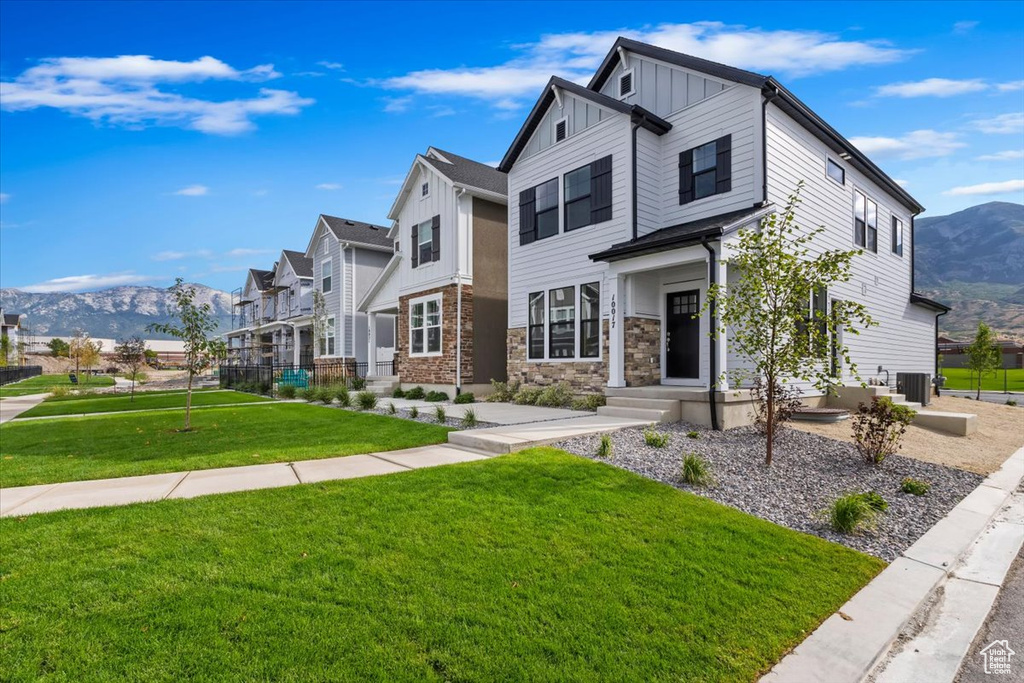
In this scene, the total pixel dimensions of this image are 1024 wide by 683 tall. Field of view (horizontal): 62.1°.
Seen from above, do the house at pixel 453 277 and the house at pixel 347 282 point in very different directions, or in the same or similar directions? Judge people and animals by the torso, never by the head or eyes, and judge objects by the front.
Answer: same or similar directions

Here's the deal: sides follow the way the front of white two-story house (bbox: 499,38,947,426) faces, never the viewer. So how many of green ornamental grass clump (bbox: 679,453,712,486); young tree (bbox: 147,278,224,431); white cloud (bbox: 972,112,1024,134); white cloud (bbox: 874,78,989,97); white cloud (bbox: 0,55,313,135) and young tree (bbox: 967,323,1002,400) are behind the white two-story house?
3

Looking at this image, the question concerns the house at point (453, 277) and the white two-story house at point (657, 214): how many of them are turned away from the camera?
0

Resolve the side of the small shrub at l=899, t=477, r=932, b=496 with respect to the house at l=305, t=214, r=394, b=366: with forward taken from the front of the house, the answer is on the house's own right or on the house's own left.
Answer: on the house's own left

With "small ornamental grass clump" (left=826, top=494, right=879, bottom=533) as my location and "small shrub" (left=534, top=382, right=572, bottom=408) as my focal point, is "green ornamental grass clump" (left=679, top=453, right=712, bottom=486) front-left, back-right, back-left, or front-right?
front-left

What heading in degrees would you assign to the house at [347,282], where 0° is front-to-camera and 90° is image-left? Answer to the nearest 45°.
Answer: approximately 45°

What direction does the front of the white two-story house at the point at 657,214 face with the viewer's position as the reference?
facing the viewer and to the left of the viewer

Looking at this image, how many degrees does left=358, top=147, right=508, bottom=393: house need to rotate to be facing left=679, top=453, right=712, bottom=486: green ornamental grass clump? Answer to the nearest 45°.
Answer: approximately 45° to its left

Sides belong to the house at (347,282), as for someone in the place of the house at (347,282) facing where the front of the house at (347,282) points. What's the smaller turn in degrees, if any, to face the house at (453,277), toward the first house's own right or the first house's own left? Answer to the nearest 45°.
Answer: approximately 45° to the first house's own left

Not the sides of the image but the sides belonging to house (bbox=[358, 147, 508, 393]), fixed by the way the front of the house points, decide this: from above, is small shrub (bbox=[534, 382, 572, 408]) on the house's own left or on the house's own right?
on the house's own left
